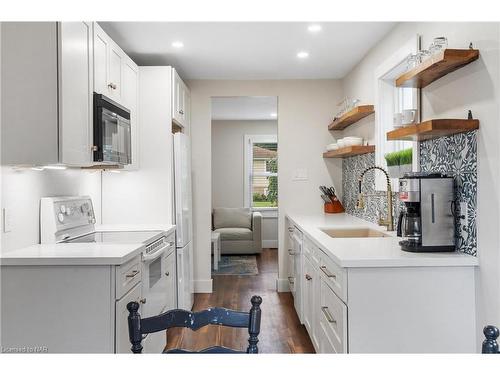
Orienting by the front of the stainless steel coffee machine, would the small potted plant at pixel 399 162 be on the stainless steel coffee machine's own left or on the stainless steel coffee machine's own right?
on the stainless steel coffee machine's own right

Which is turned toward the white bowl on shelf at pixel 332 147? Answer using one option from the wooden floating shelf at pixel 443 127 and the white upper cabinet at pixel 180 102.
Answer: the white upper cabinet

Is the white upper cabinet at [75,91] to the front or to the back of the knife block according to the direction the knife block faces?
to the front

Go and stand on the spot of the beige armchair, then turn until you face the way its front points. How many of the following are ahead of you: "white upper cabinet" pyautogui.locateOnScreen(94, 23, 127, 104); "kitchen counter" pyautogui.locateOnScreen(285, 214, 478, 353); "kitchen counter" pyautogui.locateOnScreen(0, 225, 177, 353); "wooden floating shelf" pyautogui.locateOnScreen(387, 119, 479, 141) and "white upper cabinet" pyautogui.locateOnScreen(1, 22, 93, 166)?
5

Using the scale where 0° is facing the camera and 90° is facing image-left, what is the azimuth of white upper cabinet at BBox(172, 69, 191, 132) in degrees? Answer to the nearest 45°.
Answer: approximately 270°

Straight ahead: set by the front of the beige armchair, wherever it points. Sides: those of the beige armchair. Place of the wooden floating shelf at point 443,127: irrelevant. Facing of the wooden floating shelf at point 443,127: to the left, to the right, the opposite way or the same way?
to the right

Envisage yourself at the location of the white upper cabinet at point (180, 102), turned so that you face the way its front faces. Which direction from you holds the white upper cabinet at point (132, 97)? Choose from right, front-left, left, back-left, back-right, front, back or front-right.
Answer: back-right

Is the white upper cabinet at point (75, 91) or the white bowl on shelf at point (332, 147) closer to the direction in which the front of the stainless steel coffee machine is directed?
the white upper cabinet

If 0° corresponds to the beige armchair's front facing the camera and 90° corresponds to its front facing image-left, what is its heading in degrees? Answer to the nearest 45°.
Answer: approximately 0°

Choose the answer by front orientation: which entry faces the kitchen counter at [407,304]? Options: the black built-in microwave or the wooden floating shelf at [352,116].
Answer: the black built-in microwave

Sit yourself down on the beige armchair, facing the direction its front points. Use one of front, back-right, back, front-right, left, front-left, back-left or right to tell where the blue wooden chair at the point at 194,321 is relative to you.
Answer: front

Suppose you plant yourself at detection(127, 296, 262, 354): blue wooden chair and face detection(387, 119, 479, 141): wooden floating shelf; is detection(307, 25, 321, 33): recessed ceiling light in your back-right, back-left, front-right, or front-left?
front-left

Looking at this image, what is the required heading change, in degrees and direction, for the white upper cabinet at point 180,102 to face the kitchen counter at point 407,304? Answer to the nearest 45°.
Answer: approximately 45° to its right

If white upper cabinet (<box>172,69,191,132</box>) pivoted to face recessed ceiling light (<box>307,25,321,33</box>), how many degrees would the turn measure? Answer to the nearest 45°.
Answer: approximately 45° to its right

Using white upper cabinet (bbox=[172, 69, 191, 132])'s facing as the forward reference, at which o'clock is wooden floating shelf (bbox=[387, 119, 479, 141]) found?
The wooden floating shelf is roughly at 2 o'clock from the white upper cabinet.

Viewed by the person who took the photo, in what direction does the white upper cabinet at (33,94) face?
facing the viewer and to the right of the viewer
